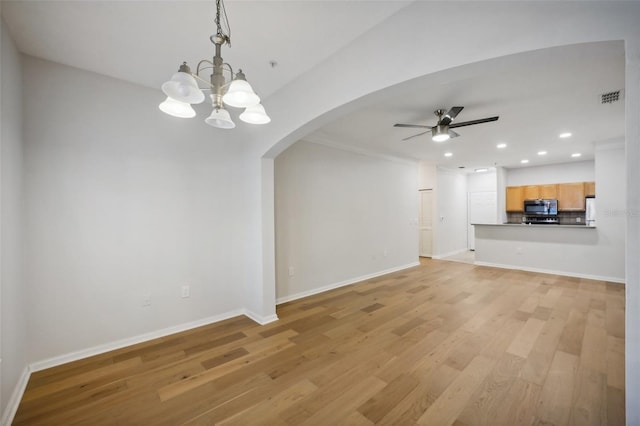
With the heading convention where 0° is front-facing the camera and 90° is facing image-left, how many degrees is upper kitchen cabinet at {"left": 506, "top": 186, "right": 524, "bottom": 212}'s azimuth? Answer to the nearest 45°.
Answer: approximately 0°

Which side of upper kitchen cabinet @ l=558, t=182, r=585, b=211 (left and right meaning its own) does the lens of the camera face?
front

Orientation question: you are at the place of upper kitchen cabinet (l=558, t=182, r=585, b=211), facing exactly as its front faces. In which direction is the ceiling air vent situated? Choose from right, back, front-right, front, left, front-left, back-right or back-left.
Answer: front

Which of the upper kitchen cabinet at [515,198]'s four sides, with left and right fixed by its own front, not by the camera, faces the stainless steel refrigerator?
left

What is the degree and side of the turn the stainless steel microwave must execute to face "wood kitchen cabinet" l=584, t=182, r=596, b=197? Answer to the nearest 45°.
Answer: approximately 90° to its left

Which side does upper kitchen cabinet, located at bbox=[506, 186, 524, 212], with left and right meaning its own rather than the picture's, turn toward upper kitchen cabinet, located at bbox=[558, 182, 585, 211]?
left

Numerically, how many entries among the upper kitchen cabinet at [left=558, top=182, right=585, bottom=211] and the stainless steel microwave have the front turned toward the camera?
2

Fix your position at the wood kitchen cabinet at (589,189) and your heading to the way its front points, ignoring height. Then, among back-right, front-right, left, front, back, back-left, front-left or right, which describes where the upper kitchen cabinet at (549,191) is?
right

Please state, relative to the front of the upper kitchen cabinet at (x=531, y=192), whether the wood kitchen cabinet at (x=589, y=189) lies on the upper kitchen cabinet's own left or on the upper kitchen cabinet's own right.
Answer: on the upper kitchen cabinet's own left

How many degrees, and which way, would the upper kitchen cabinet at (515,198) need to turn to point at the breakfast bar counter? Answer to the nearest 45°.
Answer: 0° — it already faces it

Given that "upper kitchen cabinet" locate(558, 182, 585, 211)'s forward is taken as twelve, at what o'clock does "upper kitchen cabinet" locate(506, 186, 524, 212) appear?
"upper kitchen cabinet" locate(506, 186, 524, 212) is roughly at 3 o'clock from "upper kitchen cabinet" locate(558, 182, 585, 211).

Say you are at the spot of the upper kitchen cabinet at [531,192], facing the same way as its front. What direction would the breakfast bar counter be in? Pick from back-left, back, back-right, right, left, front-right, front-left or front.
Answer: front

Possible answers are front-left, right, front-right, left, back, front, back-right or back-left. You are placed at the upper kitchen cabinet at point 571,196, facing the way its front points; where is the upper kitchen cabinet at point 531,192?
right

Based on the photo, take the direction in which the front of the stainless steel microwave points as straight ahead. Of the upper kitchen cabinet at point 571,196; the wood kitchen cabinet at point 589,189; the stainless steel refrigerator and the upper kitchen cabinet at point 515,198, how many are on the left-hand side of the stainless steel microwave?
3
